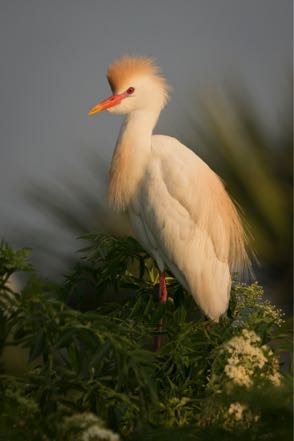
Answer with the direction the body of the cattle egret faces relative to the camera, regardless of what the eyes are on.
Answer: to the viewer's left

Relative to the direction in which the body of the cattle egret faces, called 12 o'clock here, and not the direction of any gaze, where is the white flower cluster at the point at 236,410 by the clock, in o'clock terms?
The white flower cluster is roughly at 9 o'clock from the cattle egret.

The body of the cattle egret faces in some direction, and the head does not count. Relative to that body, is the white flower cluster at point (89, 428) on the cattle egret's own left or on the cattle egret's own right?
on the cattle egret's own left

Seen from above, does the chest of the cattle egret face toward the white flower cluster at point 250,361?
no
